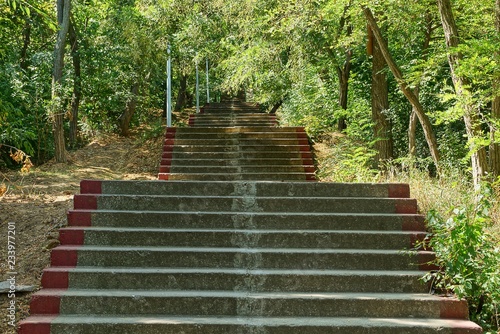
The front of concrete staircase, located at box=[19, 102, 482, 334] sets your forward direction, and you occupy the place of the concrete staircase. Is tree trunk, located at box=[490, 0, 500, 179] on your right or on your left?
on your left

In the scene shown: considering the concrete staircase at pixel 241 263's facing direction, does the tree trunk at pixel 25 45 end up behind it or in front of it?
behind

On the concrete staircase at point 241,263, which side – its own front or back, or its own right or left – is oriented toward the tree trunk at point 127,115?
back

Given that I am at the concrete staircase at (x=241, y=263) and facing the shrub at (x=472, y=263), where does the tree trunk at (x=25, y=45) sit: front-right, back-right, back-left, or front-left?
back-left

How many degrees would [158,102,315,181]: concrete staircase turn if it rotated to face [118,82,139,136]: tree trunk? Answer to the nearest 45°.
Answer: approximately 135° to its right

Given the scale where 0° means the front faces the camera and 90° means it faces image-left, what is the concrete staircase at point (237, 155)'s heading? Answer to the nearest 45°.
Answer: approximately 0°

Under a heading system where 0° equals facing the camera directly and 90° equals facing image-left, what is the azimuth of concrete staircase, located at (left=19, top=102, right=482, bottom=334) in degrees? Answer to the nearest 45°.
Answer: approximately 0°
